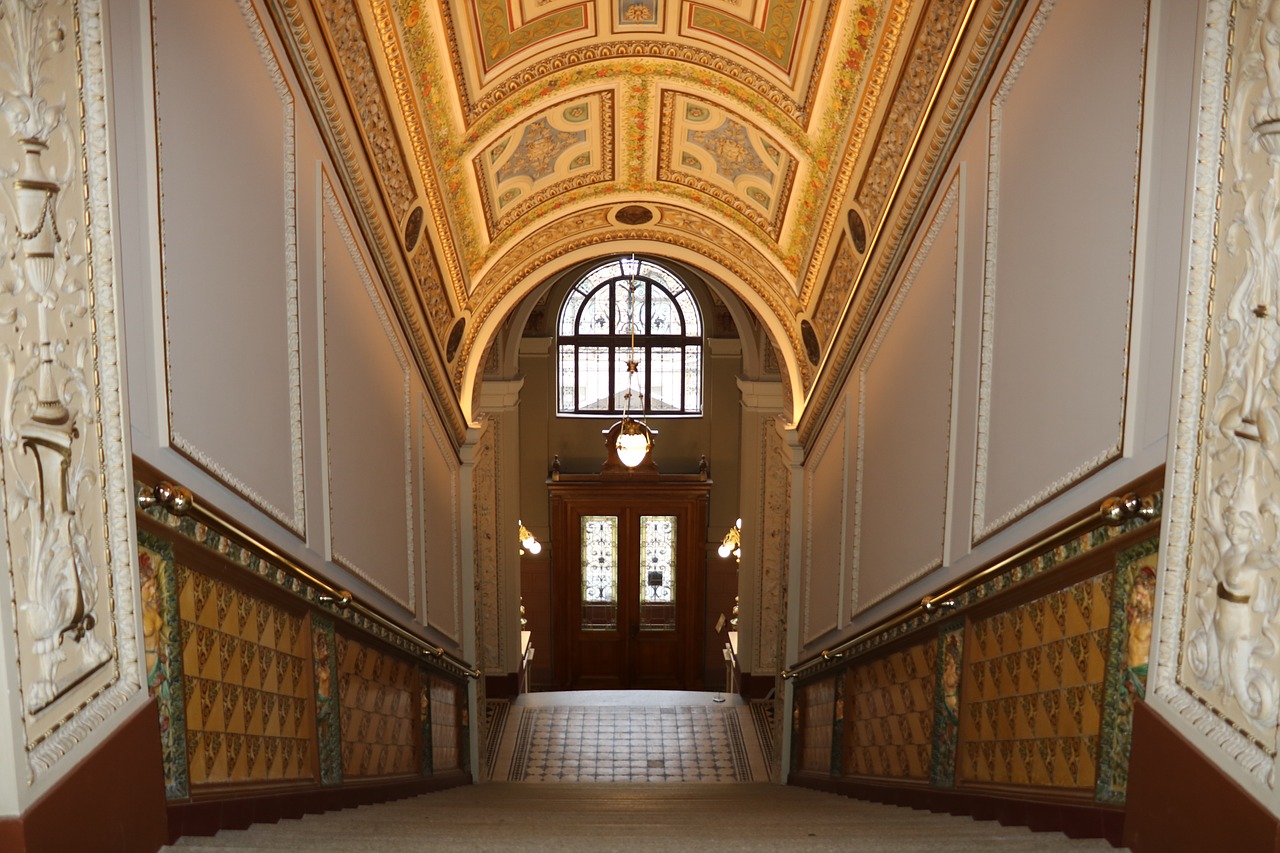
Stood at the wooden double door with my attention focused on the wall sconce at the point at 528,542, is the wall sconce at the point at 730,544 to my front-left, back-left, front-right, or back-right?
back-left

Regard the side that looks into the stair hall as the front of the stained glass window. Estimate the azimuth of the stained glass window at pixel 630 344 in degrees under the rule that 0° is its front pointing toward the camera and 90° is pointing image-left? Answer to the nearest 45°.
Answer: approximately 0°

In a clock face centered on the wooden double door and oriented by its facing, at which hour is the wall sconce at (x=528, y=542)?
The wall sconce is roughly at 2 o'clock from the wooden double door.

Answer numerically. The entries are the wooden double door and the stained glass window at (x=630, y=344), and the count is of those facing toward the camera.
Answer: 2

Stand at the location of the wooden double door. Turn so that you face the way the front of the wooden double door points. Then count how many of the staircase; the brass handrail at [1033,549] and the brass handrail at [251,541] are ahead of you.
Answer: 3

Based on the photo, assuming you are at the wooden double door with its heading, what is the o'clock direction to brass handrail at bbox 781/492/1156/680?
The brass handrail is roughly at 12 o'clock from the wooden double door.

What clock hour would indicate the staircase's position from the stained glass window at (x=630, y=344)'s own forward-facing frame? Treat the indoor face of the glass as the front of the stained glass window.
The staircase is roughly at 12 o'clock from the stained glass window.

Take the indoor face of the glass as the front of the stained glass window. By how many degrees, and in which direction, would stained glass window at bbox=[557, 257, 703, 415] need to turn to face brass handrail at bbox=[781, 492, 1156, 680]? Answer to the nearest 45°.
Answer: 0° — it already faces it
